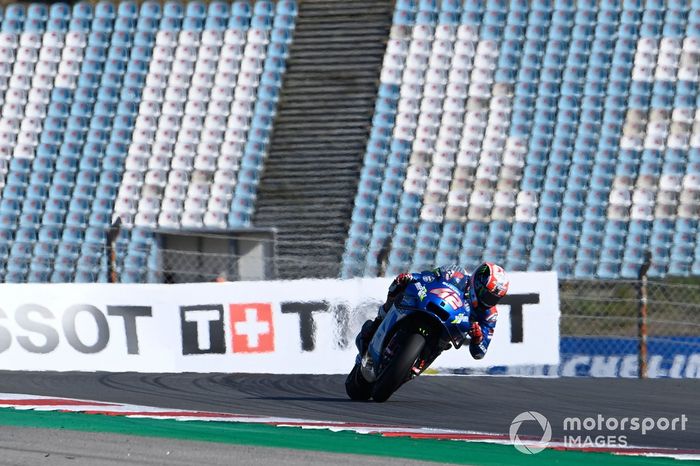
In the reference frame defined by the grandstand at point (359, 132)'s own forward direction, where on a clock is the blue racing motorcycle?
The blue racing motorcycle is roughly at 12 o'clock from the grandstand.

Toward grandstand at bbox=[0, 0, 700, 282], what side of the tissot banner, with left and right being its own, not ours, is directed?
back

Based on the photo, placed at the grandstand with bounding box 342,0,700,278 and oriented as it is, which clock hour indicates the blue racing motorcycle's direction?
The blue racing motorcycle is roughly at 12 o'clock from the grandstand.

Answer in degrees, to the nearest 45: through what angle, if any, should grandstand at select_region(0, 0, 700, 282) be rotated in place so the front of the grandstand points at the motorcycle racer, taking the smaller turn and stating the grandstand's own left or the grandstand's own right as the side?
0° — it already faces them

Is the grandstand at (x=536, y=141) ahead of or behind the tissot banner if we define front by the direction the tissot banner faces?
behind

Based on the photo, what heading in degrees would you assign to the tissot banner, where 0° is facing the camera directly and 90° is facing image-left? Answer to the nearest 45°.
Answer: approximately 0°

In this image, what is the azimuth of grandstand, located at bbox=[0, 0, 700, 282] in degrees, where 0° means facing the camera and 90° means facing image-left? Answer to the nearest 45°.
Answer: approximately 0°
